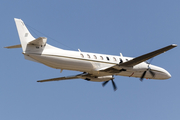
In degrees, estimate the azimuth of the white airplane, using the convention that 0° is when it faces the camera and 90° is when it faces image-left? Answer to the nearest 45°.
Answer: approximately 225°
